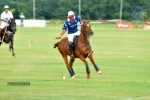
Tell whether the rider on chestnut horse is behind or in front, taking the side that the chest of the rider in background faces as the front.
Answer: in front

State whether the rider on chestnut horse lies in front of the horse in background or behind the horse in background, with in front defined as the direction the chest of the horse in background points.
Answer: in front

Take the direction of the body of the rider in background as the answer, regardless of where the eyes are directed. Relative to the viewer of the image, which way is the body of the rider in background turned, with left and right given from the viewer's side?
facing the viewer and to the right of the viewer
